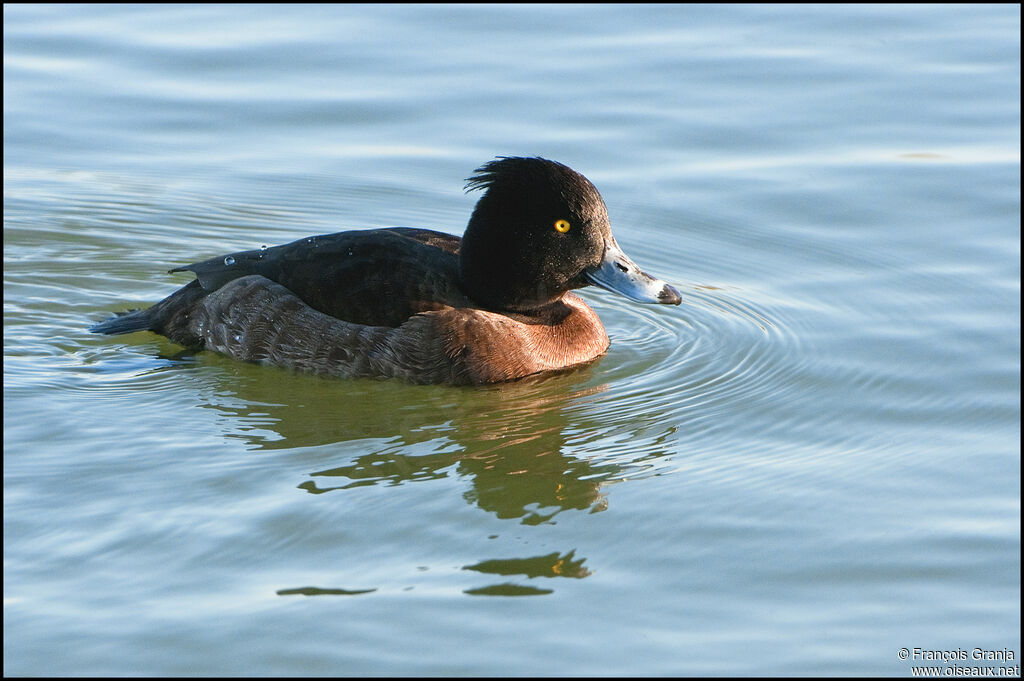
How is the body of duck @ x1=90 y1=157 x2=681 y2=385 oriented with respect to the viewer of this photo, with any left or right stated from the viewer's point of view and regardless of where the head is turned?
facing to the right of the viewer
